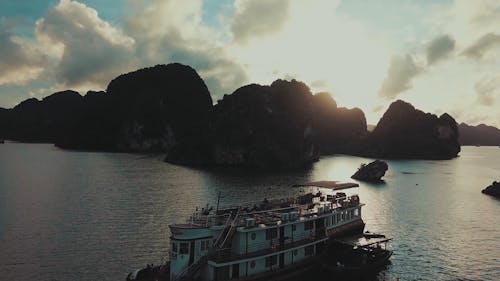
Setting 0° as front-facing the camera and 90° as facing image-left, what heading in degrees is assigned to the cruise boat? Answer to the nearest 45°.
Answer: approximately 45°

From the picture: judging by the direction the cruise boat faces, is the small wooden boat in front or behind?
behind
